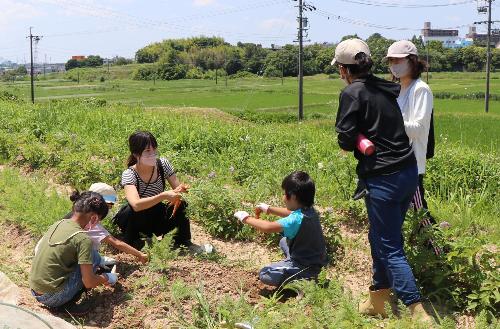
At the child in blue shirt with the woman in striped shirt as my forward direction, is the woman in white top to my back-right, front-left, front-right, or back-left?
back-right

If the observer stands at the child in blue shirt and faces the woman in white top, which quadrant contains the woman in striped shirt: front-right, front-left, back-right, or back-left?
back-left

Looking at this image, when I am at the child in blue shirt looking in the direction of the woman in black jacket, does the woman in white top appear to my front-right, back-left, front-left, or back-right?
front-left

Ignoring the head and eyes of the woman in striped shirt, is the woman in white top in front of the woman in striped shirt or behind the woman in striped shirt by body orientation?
in front

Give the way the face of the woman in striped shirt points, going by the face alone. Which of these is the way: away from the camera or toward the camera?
toward the camera

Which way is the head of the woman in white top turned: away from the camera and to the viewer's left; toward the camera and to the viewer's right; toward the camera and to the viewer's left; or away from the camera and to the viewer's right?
toward the camera and to the viewer's left

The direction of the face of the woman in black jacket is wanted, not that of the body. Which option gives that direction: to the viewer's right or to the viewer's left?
to the viewer's left

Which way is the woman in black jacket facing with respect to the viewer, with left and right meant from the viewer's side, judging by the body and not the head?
facing away from the viewer and to the left of the viewer

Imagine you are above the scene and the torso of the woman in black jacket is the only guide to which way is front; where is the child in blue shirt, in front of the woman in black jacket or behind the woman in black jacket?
in front

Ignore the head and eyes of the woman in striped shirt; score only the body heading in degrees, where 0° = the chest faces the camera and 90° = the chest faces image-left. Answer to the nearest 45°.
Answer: approximately 315°

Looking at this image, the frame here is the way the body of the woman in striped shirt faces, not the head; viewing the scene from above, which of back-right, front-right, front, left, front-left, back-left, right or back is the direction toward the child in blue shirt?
front
